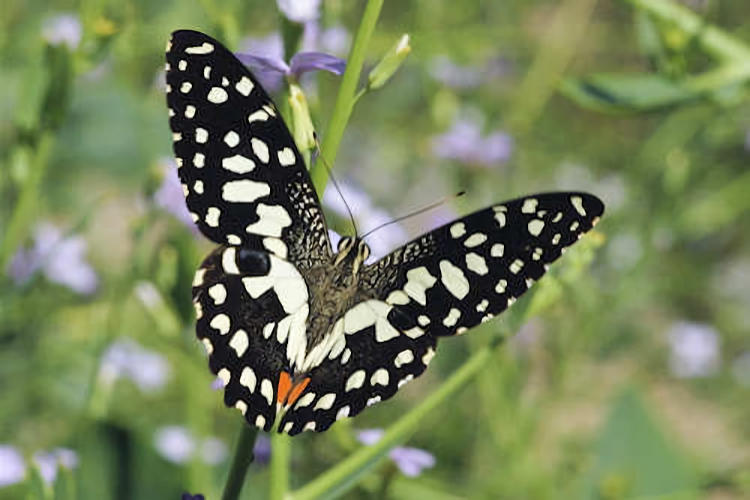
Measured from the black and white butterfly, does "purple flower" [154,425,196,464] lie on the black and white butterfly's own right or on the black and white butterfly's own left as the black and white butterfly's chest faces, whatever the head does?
on the black and white butterfly's own left

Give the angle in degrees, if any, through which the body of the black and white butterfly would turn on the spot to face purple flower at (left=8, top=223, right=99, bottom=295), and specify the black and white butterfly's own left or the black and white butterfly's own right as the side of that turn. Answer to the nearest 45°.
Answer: approximately 90° to the black and white butterfly's own left

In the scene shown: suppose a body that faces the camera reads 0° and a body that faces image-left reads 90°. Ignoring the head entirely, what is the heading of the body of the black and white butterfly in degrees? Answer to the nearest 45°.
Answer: approximately 225°
